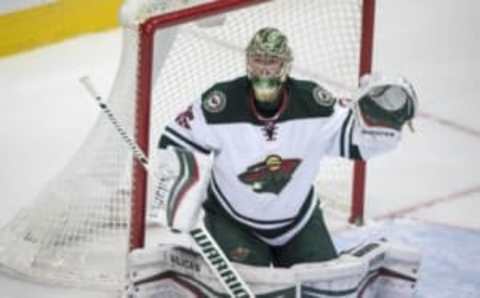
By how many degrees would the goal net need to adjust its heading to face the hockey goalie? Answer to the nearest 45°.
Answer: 0° — it already faces them

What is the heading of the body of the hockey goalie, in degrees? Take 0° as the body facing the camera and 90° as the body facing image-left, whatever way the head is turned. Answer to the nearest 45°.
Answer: approximately 0°

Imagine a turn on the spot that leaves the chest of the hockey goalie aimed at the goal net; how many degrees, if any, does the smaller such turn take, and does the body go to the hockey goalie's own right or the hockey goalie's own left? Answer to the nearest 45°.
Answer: approximately 135° to the hockey goalie's own right

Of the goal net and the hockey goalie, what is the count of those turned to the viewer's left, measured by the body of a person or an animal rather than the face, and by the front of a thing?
0
